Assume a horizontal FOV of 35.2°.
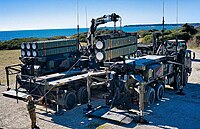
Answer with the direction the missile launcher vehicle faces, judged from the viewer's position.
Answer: facing away from the viewer and to the right of the viewer
